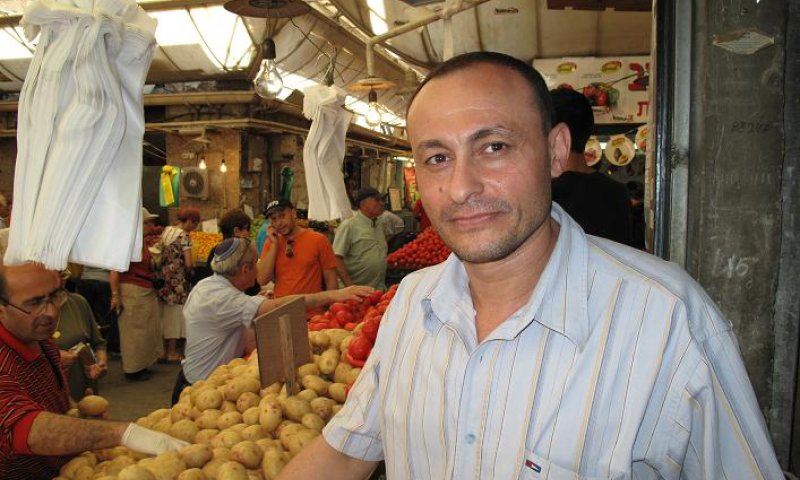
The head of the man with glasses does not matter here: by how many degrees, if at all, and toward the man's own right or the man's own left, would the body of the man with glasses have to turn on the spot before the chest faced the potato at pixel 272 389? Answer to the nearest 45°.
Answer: approximately 45° to the man's own left

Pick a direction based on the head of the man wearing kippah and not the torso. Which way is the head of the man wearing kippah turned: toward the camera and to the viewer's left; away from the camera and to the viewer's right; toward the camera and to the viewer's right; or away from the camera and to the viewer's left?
away from the camera and to the viewer's right

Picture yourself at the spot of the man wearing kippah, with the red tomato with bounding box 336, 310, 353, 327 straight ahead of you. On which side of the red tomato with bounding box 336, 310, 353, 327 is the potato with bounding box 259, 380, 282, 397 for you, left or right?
right

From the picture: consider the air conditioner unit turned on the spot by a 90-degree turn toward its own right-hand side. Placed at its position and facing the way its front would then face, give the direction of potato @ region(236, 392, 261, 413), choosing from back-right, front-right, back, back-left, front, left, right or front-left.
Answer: left

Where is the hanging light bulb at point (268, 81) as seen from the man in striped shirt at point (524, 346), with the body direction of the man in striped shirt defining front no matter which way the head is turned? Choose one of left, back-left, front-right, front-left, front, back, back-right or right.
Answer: right

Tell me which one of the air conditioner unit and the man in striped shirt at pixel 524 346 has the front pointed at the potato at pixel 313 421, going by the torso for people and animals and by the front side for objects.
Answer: the air conditioner unit

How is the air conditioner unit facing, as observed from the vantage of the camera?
facing the viewer

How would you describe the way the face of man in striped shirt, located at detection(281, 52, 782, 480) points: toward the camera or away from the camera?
toward the camera

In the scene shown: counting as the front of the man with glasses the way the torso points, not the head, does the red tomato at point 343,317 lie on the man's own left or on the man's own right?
on the man's own left

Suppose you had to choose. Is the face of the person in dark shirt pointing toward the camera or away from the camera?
away from the camera

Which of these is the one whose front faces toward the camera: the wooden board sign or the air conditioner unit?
the air conditioner unit

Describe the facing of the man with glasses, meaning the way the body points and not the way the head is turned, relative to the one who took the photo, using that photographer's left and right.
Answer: facing the viewer and to the right of the viewer

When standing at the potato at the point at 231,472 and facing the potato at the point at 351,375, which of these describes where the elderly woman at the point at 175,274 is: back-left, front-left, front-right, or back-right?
front-left

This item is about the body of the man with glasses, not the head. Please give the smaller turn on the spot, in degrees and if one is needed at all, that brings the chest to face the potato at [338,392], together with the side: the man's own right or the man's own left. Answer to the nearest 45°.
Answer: approximately 45° to the man's own left
